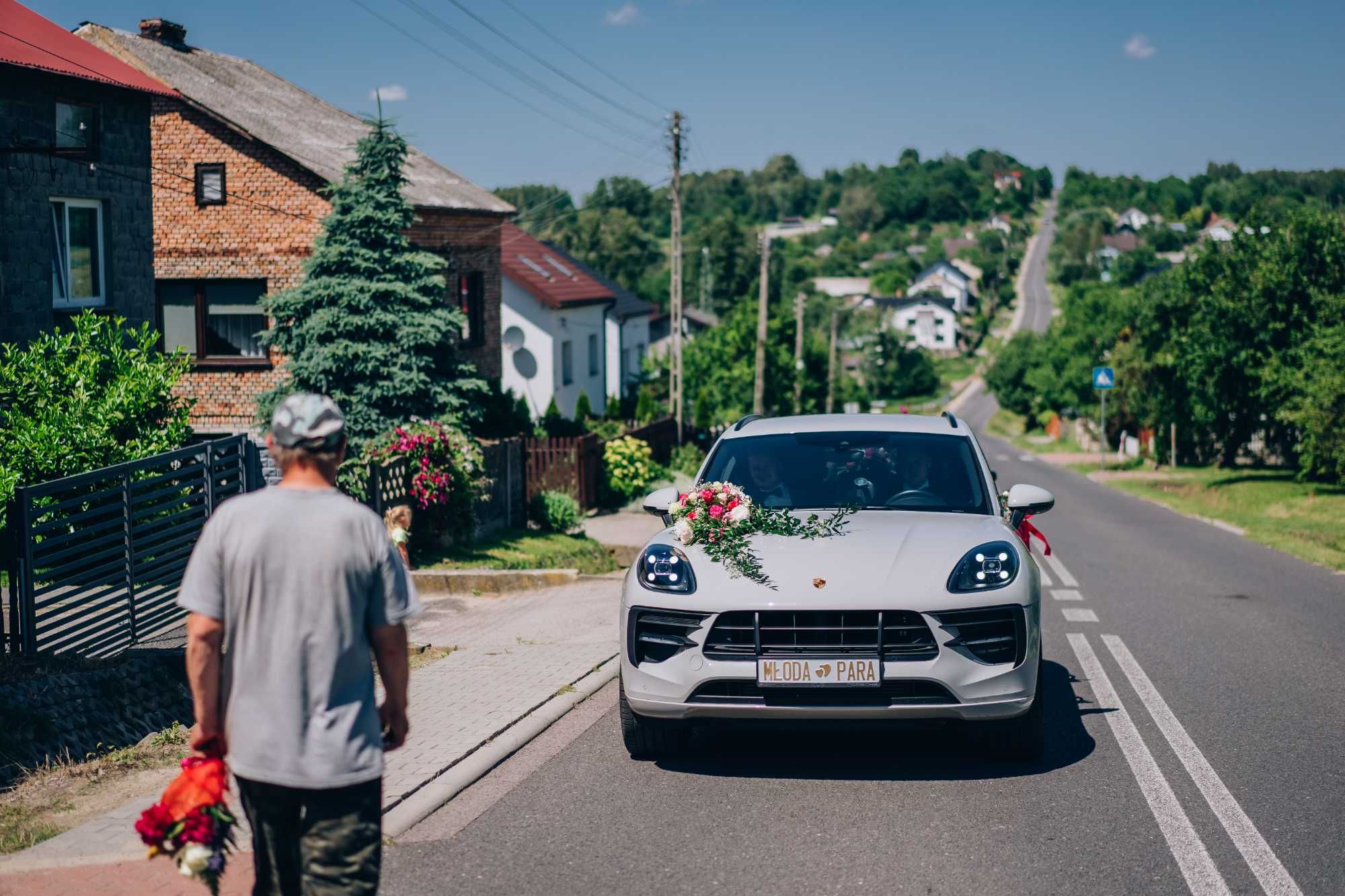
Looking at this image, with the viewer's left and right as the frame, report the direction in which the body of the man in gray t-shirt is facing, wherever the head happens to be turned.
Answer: facing away from the viewer

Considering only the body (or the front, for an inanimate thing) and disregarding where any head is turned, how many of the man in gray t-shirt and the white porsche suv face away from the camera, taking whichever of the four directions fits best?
1

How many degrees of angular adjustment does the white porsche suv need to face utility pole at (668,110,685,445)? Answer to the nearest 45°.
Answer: approximately 180°

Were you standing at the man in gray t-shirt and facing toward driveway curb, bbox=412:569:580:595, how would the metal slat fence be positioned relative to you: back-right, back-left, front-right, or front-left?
front-left

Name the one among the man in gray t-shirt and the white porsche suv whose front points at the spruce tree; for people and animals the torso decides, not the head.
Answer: the man in gray t-shirt

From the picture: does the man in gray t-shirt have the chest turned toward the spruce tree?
yes

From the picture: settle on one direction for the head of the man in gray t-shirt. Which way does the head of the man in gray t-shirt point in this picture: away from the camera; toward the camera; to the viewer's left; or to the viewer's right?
away from the camera

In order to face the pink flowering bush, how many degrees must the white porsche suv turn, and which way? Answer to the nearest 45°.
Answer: approximately 135° to its right

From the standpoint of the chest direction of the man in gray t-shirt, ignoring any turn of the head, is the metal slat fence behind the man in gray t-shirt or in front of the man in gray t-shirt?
in front

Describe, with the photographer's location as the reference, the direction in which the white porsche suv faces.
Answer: facing the viewer

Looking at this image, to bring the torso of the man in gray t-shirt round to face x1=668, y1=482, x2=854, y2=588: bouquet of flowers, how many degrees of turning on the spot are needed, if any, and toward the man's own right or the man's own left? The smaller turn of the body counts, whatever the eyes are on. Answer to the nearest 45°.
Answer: approximately 45° to the man's own right

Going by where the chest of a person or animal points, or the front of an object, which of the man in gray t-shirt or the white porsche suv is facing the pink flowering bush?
the man in gray t-shirt

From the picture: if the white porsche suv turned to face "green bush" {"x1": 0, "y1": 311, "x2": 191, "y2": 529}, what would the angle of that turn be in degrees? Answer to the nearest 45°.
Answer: approximately 135° to its right

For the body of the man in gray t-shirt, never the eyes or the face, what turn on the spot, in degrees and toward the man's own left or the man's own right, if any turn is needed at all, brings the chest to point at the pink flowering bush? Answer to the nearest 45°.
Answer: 0° — they already face it
